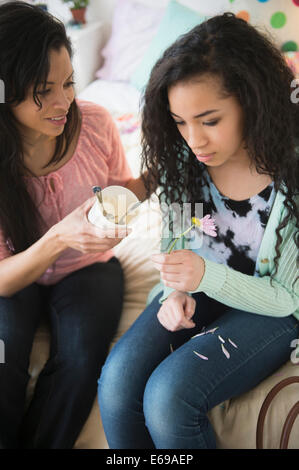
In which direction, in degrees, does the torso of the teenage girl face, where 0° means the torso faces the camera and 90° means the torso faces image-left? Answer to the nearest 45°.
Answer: approximately 45°
